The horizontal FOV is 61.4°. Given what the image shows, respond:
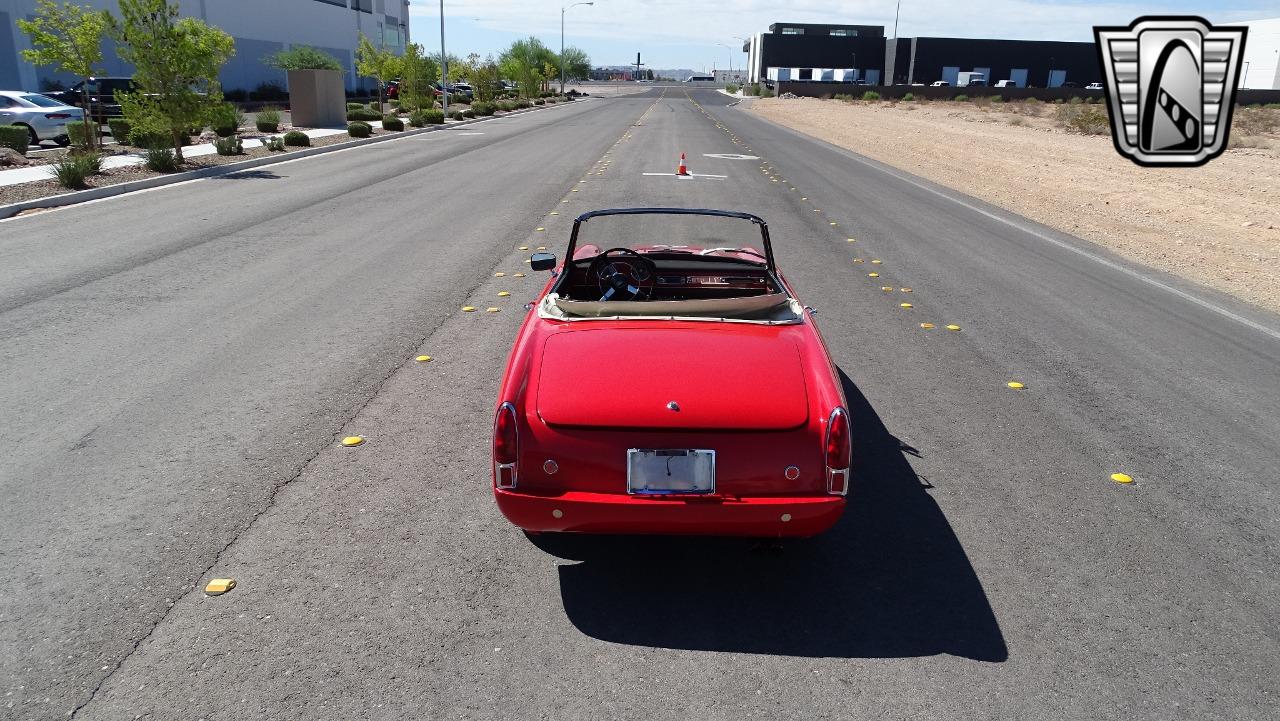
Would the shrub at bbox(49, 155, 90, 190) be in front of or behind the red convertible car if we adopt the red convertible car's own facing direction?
in front

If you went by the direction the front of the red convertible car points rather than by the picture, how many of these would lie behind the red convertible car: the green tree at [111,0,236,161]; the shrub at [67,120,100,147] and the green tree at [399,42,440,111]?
0

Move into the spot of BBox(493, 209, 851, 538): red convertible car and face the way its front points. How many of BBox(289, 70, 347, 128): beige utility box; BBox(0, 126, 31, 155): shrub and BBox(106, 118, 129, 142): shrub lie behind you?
0

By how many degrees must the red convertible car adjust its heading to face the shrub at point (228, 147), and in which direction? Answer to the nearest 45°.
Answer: approximately 45° to its left

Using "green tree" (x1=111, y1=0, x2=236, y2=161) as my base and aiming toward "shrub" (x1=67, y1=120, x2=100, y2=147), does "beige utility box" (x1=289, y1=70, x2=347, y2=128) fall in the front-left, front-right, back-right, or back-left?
front-right

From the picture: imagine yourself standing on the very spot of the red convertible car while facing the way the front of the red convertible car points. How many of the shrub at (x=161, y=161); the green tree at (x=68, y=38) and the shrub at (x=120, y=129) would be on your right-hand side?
0

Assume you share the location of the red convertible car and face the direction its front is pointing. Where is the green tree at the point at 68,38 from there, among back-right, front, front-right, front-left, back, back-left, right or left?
front-left

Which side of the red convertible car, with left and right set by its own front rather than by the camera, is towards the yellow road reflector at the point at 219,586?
left

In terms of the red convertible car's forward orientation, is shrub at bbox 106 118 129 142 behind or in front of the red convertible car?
in front

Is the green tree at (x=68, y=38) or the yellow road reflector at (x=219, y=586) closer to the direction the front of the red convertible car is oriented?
the green tree

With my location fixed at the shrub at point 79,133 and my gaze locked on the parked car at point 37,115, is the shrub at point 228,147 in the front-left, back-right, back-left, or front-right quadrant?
back-right

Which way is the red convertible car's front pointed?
away from the camera

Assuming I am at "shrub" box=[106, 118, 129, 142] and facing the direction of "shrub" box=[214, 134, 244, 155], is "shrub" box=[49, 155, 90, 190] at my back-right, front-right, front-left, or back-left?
front-right
